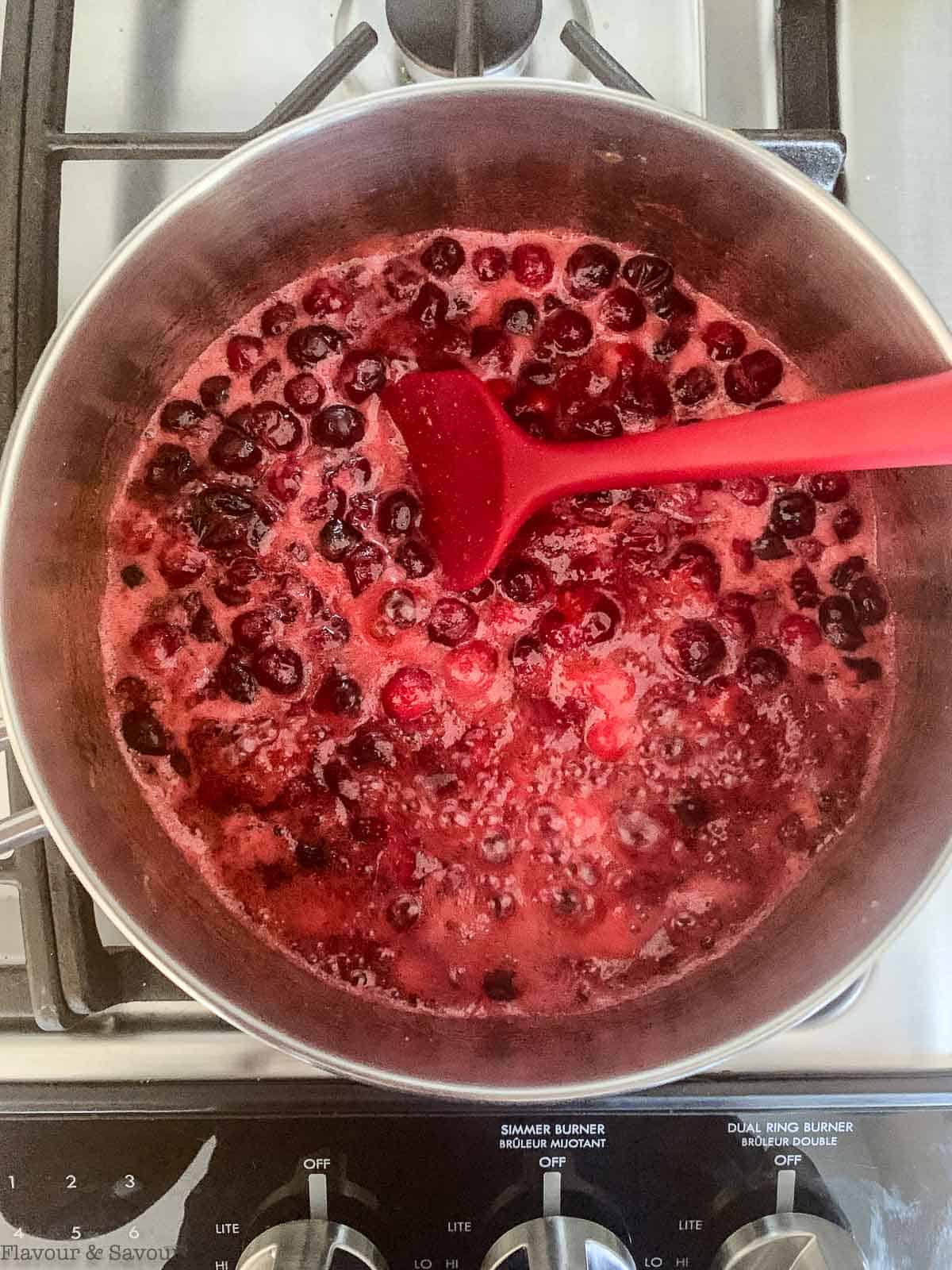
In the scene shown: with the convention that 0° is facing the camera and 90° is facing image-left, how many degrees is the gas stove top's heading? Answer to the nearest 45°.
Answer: approximately 0°
